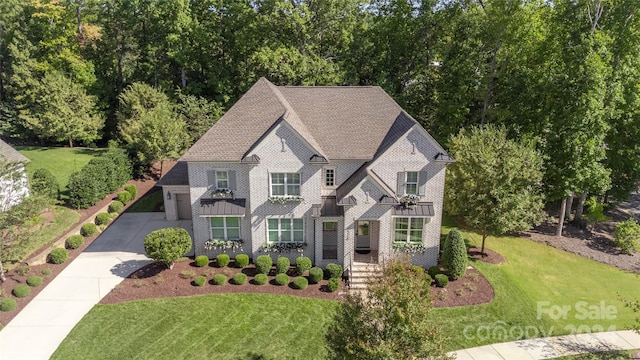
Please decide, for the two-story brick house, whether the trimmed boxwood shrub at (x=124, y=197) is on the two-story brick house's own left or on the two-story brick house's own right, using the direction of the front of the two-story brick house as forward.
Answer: on the two-story brick house's own right

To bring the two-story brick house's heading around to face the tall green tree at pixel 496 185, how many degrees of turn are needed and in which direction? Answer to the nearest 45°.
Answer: approximately 90° to its left

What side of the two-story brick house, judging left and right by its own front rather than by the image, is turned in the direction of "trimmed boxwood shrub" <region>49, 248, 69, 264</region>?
right

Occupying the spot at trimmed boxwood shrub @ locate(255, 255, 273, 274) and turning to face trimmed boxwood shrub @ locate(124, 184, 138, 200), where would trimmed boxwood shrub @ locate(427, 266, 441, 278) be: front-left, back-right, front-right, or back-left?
back-right

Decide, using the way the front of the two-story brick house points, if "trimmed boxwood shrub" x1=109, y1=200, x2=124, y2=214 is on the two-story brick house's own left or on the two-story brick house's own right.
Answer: on the two-story brick house's own right

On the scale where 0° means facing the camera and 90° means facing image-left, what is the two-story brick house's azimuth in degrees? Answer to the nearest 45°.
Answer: approximately 0°

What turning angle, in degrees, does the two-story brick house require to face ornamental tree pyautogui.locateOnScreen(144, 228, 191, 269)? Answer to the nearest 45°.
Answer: approximately 90° to its right

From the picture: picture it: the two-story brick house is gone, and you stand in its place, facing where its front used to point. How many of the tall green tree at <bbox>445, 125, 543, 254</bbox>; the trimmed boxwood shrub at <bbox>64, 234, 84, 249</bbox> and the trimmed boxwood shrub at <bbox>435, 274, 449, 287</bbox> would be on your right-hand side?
1

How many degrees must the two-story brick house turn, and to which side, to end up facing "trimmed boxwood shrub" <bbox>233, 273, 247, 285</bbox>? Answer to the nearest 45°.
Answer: approximately 45° to its right

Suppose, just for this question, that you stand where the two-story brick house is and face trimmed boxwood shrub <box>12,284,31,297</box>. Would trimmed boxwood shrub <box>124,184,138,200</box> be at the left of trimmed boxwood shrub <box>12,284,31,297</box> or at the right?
right
